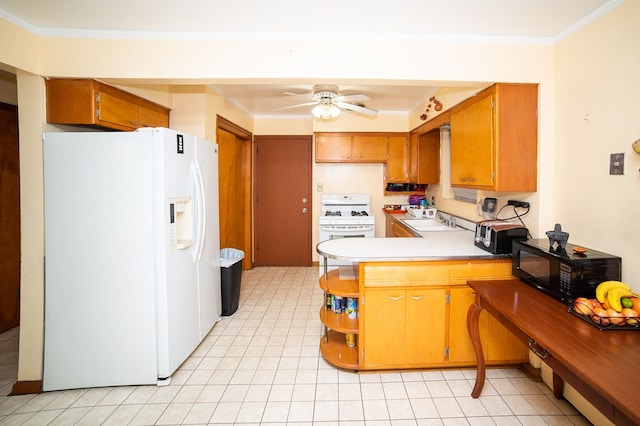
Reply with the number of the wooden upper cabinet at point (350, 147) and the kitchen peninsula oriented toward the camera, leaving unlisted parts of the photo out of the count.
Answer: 2

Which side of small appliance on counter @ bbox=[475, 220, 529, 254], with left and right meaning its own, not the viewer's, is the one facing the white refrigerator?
front

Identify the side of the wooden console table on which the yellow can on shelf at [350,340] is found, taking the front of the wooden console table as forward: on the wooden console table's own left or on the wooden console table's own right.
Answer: on the wooden console table's own right

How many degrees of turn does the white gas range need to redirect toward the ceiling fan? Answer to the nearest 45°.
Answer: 0° — it already faces it

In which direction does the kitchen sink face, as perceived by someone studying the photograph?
facing to the left of the viewer

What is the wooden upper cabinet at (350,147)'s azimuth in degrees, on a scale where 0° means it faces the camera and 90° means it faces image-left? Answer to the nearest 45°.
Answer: approximately 0°

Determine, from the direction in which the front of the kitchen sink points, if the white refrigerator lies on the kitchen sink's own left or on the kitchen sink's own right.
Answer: on the kitchen sink's own left

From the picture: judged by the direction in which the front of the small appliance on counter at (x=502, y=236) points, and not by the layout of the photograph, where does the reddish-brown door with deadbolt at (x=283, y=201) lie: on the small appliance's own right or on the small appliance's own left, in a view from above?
on the small appliance's own right

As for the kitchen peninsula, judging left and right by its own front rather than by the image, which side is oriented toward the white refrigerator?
right

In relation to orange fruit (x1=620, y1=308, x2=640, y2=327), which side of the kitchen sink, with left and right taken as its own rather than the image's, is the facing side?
left

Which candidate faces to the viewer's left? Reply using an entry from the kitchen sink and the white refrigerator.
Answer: the kitchen sink
